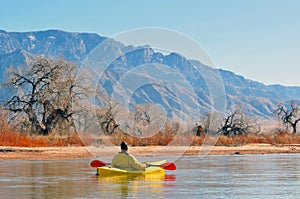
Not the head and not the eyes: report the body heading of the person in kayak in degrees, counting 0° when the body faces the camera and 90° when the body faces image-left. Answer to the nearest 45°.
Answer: approximately 225°
